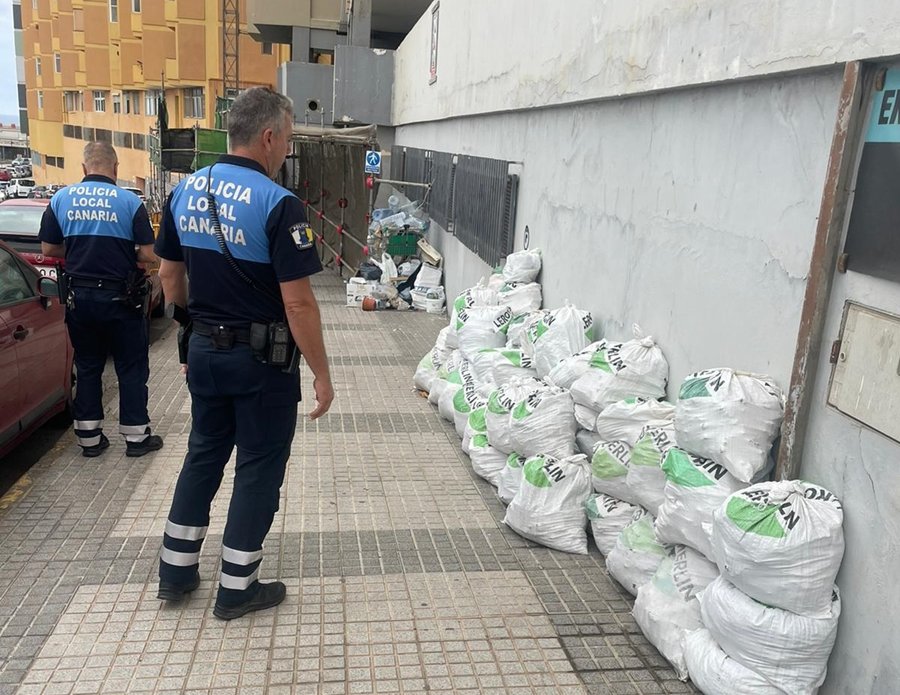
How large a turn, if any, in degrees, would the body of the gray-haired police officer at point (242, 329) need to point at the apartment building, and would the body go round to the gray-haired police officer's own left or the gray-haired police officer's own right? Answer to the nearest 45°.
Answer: approximately 45° to the gray-haired police officer's own left

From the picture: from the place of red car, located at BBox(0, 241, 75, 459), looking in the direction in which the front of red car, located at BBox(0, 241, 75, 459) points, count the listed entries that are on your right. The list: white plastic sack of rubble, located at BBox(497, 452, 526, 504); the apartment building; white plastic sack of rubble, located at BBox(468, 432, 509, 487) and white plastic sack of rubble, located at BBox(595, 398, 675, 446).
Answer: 3

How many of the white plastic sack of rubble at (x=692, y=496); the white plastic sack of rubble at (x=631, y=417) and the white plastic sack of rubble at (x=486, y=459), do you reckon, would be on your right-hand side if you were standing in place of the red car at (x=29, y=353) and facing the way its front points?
3

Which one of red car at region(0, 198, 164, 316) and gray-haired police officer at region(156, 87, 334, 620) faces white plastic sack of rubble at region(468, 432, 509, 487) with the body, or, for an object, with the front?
the gray-haired police officer

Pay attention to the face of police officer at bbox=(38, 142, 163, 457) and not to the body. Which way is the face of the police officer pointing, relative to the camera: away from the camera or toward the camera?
away from the camera

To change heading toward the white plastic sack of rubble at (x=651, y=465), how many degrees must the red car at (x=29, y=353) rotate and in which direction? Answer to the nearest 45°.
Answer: approximately 90° to its right

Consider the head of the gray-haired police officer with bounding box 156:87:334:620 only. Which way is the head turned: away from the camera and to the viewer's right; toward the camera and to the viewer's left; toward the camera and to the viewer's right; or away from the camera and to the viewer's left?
away from the camera and to the viewer's right

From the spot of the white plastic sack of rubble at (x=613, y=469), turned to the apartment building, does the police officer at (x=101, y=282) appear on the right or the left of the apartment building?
left

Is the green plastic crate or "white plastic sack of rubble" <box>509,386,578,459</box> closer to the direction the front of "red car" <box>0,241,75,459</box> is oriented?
the green plastic crate

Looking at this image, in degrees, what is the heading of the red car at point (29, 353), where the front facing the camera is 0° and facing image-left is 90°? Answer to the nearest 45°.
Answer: approximately 225°

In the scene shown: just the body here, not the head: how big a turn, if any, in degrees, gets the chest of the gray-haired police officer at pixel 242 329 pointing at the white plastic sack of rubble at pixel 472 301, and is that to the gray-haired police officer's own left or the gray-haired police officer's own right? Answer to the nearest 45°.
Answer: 0° — they already face it

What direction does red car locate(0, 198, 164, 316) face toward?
away from the camera

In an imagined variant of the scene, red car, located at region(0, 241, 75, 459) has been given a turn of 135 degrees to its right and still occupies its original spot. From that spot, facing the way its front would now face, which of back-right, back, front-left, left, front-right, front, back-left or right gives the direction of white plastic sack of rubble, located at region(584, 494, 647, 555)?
front-left

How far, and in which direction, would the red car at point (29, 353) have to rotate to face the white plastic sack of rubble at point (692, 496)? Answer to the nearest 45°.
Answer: approximately 90° to its right

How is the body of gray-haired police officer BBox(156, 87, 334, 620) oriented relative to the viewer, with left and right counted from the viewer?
facing away from the viewer and to the right of the viewer
